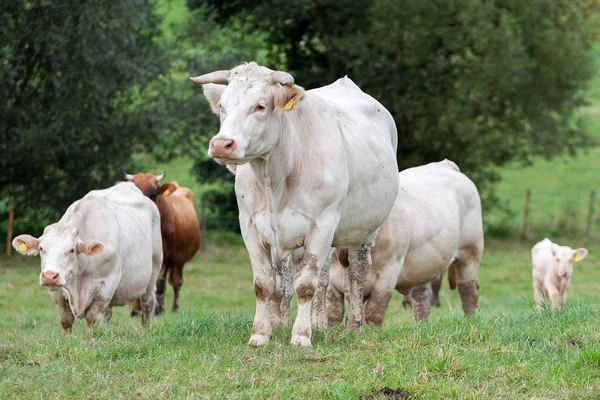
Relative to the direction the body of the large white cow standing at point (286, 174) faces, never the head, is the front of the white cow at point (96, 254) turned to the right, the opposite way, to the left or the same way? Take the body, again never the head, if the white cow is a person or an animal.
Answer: the same way

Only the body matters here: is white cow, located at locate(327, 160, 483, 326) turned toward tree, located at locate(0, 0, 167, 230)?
no

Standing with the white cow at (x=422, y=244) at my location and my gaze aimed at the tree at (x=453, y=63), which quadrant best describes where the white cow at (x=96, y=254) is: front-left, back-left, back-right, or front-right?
back-left

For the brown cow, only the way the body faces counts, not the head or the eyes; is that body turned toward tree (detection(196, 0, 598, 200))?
no

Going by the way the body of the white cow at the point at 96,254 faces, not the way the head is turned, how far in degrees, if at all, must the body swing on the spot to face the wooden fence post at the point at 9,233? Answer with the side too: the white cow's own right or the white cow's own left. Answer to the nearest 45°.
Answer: approximately 135° to the white cow's own right

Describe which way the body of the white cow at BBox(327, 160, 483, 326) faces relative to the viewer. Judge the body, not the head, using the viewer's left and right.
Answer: facing the viewer and to the left of the viewer

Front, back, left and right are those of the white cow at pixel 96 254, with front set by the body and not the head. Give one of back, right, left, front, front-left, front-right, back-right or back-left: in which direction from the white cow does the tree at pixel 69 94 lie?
back-right

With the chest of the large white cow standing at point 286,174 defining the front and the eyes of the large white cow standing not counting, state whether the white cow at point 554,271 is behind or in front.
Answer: behind

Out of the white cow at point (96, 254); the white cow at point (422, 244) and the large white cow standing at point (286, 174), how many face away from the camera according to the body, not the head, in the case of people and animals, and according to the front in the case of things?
0

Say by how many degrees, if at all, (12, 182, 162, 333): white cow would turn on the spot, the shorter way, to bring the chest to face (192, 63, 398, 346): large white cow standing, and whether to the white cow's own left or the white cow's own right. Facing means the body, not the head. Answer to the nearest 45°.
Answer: approximately 90° to the white cow's own left

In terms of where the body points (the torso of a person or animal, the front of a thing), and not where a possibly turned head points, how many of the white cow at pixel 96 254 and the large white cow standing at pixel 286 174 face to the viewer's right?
0

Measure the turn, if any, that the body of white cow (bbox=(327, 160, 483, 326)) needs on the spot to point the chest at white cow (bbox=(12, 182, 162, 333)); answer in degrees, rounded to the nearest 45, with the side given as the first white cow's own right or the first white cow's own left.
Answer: approximately 45° to the first white cow's own right
